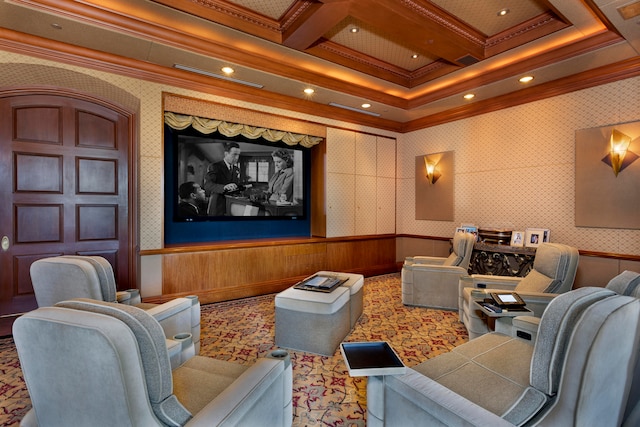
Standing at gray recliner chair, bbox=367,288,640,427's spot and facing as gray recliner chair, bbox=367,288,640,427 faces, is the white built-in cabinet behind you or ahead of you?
ahead

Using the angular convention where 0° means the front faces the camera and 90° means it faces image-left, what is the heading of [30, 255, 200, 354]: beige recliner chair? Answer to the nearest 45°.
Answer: approximately 225°

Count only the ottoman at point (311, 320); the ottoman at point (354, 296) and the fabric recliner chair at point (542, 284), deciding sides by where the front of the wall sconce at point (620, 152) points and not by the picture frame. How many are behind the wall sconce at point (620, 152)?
0

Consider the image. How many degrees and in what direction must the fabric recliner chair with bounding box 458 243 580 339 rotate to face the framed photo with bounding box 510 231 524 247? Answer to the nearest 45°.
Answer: approximately 90° to its right

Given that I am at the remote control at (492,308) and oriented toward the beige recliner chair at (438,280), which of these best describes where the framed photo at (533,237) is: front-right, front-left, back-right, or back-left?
front-right

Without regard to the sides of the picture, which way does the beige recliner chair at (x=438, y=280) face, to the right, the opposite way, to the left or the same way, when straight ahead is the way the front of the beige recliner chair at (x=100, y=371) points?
to the left

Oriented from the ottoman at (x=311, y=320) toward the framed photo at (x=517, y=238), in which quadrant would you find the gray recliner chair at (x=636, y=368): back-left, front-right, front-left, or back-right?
front-right

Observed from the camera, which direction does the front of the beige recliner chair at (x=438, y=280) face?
facing to the left of the viewer

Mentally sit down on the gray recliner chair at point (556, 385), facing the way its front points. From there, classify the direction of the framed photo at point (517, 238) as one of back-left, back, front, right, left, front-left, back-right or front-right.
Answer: front-right

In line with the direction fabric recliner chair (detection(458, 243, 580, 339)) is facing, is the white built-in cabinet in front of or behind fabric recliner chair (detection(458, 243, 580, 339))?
in front

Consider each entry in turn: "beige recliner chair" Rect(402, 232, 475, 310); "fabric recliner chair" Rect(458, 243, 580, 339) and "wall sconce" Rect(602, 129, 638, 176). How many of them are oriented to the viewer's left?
2

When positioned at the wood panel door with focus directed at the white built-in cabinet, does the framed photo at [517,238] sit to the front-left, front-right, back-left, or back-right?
front-right

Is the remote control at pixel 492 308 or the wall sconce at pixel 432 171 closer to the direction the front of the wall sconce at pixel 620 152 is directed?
the remote control

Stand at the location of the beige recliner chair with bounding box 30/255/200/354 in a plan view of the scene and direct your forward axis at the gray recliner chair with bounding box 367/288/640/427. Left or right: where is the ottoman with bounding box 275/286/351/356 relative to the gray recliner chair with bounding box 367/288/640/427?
left

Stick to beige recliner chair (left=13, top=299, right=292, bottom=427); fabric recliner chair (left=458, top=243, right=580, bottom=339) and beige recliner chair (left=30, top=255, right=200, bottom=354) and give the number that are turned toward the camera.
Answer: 0

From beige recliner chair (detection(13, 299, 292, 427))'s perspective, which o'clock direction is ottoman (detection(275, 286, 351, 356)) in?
The ottoman is roughly at 12 o'clock from the beige recliner chair.

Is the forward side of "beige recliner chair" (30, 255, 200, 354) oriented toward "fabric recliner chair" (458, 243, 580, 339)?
no

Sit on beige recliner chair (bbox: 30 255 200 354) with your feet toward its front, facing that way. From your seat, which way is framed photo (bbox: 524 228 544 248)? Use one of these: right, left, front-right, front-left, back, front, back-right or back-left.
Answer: front-right

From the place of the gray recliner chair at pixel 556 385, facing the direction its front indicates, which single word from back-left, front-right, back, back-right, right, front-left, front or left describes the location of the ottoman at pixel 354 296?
front

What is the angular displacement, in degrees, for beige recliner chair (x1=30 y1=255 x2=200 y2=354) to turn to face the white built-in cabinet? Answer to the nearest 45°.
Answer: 0° — it already faces it
